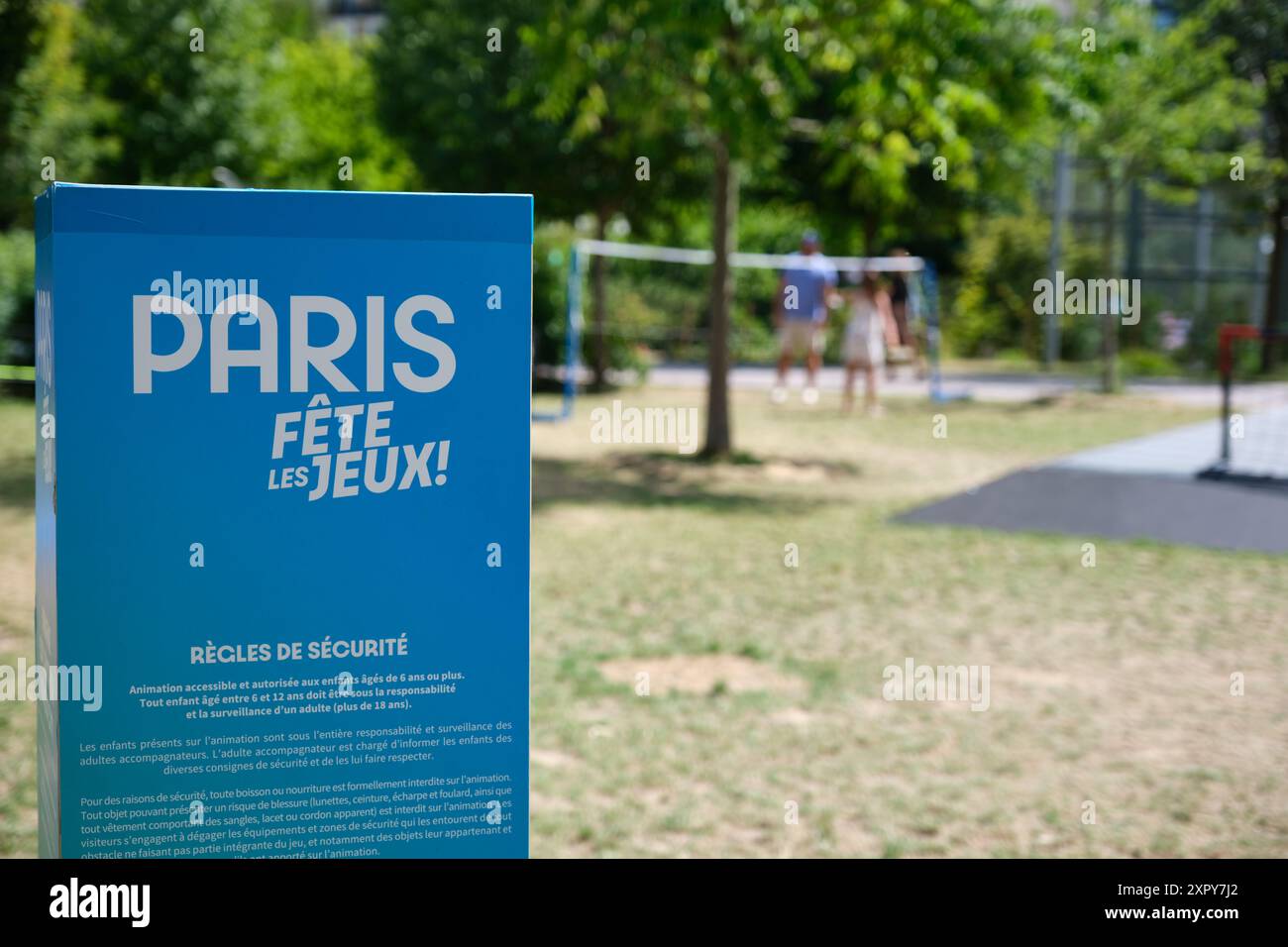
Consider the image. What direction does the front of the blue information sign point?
toward the camera

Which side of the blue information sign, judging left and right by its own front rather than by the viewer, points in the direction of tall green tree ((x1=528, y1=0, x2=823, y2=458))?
back

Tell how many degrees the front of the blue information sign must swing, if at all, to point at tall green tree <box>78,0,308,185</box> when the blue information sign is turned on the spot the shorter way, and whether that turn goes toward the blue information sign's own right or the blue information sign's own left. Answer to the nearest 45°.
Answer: approximately 180°

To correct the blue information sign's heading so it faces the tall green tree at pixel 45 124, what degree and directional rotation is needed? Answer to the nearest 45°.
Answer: approximately 180°
